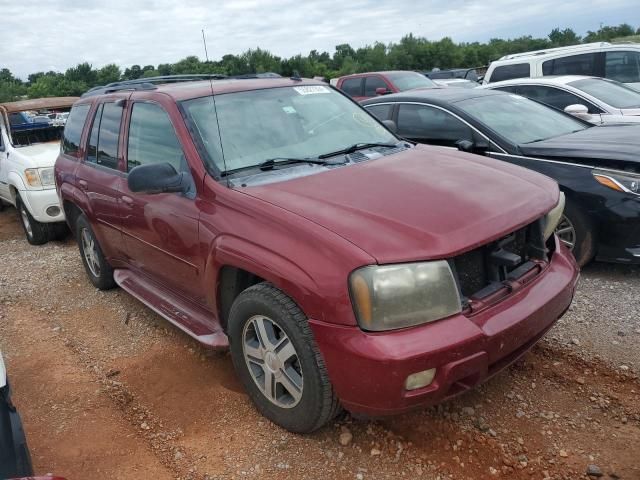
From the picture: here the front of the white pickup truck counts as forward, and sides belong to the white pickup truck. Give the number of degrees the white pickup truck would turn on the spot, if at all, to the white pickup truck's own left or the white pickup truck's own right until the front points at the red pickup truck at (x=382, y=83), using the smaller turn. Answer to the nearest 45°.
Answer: approximately 90° to the white pickup truck's own left

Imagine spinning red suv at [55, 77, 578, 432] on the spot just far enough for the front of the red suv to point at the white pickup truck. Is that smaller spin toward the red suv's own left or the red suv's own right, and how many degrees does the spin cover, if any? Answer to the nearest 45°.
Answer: approximately 180°

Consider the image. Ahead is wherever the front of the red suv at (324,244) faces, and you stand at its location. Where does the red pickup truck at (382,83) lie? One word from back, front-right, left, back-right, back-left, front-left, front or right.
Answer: back-left

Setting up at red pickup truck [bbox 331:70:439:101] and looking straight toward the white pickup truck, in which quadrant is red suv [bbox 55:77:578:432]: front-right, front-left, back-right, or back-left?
front-left

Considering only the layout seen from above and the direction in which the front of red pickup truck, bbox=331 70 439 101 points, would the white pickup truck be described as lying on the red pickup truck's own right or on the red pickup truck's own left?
on the red pickup truck's own right

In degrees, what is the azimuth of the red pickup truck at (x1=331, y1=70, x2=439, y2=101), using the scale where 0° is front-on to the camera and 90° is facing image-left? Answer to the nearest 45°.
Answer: approximately 315°

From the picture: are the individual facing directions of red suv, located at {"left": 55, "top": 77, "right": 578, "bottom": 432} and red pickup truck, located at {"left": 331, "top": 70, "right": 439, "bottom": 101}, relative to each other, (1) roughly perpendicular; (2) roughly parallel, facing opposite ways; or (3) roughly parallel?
roughly parallel

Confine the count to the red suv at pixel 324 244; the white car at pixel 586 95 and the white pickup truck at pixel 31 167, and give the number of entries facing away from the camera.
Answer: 0

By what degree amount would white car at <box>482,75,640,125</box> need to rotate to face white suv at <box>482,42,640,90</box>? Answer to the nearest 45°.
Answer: approximately 135° to its left

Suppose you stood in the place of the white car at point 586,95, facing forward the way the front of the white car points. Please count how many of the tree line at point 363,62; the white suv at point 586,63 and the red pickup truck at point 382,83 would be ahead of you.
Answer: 0

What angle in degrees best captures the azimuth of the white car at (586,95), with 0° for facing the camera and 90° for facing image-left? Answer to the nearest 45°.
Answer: approximately 315°

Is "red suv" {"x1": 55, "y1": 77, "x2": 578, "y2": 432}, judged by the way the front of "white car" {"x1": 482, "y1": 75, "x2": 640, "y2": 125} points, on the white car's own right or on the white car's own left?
on the white car's own right

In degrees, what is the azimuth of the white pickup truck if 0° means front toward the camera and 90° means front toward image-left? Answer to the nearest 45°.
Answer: approximately 315°

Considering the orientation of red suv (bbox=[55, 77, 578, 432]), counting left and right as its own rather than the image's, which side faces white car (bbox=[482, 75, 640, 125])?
left

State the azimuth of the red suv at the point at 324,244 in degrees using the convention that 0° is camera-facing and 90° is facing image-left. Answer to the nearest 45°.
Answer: approximately 315°
